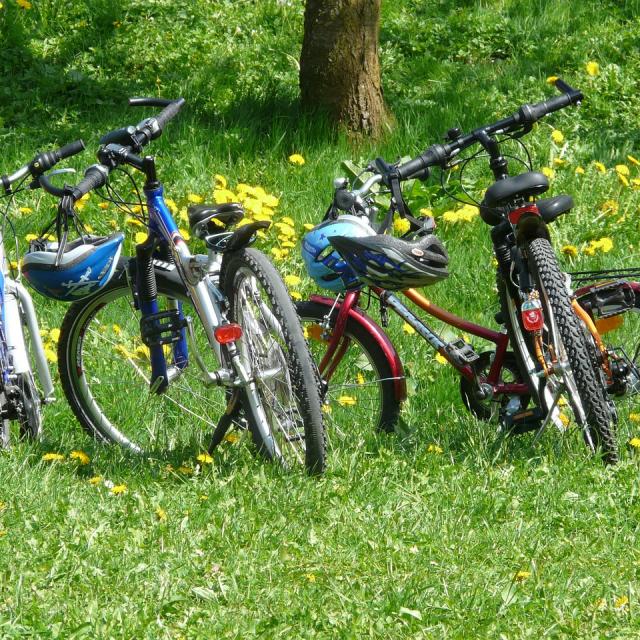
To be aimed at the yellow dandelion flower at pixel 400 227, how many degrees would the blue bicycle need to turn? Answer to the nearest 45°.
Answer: approximately 90° to its right

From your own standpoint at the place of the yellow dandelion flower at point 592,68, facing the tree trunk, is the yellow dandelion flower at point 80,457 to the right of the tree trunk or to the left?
left

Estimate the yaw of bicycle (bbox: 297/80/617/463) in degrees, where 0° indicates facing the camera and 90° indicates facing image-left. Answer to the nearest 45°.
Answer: approximately 135°

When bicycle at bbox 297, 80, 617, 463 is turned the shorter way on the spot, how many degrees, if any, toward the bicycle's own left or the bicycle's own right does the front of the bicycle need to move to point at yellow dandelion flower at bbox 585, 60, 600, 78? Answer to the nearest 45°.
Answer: approximately 45° to the bicycle's own right

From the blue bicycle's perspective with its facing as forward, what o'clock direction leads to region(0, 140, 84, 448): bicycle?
The bicycle is roughly at 11 o'clock from the blue bicycle.

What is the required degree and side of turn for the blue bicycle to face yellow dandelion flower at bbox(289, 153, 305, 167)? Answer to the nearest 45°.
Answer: approximately 45° to its right

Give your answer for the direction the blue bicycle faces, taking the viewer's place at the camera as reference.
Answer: facing away from the viewer and to the left of the viewer
